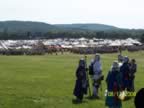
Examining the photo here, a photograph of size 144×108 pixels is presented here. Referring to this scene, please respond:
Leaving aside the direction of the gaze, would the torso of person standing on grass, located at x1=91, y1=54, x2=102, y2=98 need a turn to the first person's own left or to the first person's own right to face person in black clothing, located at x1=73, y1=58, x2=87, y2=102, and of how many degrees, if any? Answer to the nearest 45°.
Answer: approximately 135° to the first person's own left

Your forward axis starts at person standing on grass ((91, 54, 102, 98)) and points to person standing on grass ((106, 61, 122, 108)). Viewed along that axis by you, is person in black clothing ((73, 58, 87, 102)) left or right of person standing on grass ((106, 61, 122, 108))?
right

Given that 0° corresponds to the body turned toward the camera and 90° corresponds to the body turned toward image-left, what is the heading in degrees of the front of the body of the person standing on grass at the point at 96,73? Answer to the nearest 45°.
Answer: approximately 180°

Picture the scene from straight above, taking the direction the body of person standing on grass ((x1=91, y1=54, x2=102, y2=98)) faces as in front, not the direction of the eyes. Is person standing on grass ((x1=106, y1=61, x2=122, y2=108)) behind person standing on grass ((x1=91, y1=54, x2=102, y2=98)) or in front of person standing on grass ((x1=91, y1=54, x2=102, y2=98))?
behind

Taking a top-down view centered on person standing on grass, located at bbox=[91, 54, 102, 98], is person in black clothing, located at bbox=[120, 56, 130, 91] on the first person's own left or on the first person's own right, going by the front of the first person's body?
on the first person's own right
